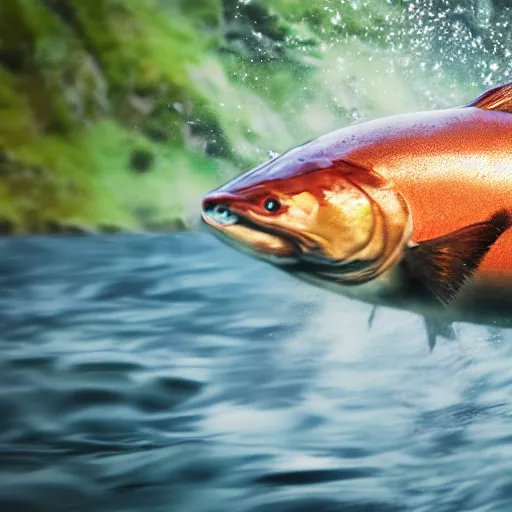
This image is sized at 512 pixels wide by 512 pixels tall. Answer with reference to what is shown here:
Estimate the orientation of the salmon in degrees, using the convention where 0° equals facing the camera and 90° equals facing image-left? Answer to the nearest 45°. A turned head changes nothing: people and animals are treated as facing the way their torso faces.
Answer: approximately 90°
